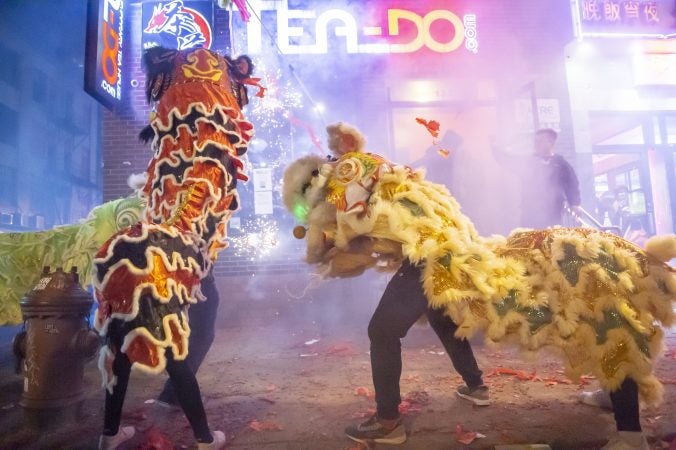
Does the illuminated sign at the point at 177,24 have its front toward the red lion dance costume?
yes

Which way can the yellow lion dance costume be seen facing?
to the viewer's left

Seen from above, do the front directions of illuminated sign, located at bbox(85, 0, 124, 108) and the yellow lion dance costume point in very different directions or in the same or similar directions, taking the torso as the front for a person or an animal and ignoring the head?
very different directions

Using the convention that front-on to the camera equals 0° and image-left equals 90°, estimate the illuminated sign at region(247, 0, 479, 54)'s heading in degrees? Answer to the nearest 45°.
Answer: approximately 0°

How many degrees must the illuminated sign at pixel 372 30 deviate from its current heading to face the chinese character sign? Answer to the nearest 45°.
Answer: approximately 90° to its left

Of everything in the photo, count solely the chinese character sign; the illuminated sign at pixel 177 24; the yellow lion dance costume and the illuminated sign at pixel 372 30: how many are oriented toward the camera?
3

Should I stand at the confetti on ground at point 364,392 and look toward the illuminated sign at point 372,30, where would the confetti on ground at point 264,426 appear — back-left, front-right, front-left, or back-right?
back-left
